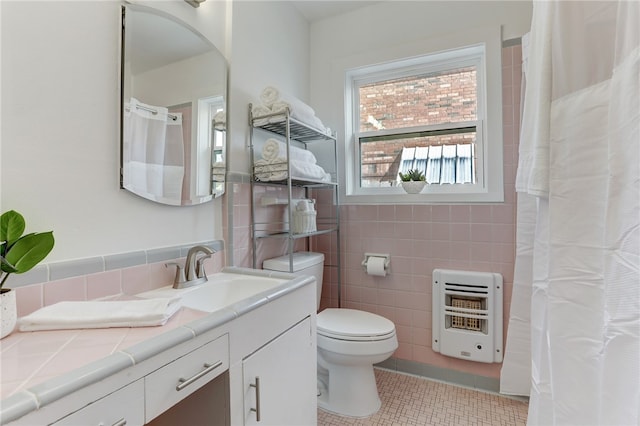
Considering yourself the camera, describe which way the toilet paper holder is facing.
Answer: facing the viewer

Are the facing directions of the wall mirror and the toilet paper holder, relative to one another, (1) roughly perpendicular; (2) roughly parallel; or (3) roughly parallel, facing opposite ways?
roughly perpendicular

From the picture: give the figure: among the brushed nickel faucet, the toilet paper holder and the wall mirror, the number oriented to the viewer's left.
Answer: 0

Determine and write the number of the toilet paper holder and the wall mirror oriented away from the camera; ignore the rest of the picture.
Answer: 0

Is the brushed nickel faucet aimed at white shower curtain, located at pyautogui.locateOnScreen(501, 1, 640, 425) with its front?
yes

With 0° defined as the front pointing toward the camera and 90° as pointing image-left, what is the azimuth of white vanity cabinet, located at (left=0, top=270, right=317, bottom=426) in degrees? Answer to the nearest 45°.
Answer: approximately 315°

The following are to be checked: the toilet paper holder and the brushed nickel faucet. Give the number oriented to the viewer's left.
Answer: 0

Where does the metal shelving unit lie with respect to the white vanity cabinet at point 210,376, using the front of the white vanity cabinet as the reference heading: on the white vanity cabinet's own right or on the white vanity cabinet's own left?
on the white vanity cabinet's own left

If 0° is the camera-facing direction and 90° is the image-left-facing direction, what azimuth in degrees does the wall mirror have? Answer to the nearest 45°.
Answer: approximately 315°

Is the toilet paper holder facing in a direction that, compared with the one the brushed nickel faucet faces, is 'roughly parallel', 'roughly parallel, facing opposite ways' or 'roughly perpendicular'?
roughly perpendicular

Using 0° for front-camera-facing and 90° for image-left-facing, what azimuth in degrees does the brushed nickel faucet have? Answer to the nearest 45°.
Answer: approximately 315°

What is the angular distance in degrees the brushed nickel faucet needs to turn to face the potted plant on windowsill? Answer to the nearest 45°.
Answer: approximately 45° to its left

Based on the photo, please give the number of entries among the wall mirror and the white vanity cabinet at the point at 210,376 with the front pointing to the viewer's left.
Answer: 0
